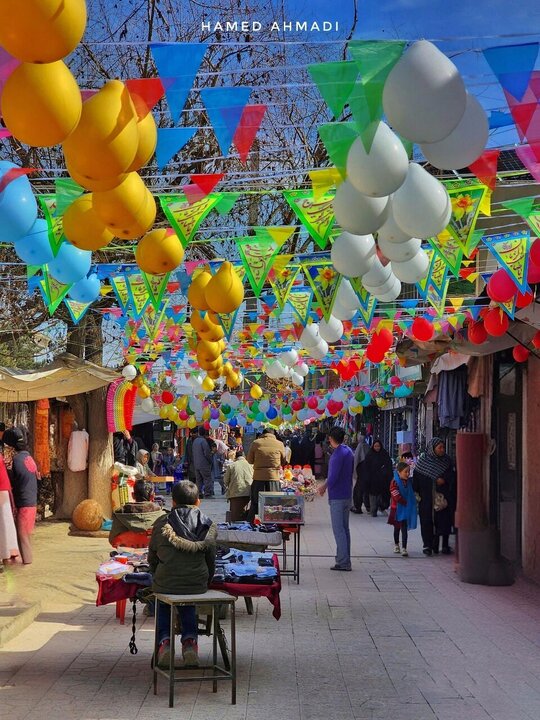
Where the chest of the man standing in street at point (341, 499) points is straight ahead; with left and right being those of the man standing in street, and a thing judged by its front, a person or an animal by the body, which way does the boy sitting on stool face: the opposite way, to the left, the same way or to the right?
to the right

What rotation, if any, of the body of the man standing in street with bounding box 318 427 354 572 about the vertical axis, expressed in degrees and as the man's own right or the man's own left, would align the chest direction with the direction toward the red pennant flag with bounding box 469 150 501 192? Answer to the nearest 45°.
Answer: approximately 90° to the man's own left

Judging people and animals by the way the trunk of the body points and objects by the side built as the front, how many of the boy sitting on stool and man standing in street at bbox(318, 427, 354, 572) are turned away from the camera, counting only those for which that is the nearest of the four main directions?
1

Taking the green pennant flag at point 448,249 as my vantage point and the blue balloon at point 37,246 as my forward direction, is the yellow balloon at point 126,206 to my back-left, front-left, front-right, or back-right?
front-left

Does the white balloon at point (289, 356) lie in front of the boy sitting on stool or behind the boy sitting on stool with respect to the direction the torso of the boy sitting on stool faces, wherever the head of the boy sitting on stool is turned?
in front

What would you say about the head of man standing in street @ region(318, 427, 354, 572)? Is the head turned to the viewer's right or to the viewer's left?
to the viewer's left

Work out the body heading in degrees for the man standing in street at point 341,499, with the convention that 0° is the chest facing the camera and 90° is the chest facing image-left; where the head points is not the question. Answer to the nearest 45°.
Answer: approximately 90°

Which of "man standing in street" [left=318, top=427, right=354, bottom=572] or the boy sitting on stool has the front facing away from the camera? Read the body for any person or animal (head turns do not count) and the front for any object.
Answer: the boy sitting on stool

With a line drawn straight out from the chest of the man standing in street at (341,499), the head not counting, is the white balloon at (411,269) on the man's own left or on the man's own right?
on the man's own left

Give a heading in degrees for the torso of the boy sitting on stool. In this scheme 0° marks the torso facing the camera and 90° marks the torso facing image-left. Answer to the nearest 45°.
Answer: approximately 180°

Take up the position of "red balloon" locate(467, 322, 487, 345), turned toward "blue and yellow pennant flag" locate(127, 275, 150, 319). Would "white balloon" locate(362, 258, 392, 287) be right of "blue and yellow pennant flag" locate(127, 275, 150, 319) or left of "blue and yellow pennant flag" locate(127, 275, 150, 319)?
left

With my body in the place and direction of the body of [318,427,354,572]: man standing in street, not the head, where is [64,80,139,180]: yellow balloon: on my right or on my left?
on my left

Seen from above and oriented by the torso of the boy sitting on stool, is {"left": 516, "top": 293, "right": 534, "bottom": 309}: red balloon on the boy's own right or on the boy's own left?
on the boy's own right
